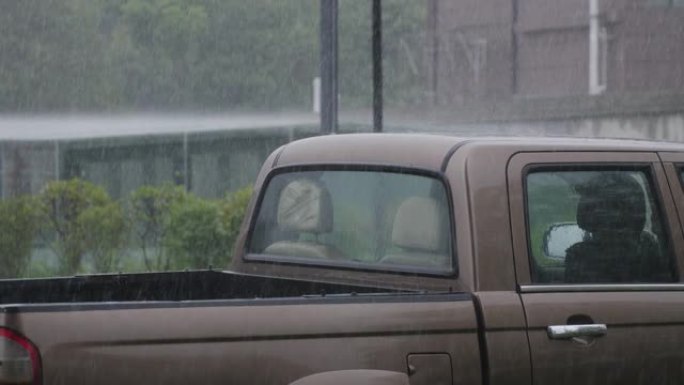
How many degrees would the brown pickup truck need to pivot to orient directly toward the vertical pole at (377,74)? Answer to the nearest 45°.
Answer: approximately 45° to its left

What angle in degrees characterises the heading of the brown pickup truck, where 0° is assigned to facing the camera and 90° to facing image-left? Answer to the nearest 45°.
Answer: approximately 225°

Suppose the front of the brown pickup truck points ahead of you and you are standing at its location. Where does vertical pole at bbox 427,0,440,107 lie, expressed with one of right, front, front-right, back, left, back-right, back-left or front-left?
front-left

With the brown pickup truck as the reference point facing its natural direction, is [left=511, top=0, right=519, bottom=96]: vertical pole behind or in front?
in front

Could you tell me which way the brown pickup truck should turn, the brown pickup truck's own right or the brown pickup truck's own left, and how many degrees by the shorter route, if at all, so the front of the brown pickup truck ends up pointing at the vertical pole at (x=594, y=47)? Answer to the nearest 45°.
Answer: approximately 45° to the brown pickup truck's own left

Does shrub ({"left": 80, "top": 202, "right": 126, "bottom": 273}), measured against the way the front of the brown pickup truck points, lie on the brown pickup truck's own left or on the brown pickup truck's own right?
on the brown pickup truck's own left

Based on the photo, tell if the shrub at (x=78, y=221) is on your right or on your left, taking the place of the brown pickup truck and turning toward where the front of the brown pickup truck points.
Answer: on your left

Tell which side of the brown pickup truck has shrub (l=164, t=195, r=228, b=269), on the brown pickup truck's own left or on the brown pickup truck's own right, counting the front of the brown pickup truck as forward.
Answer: on the brown pickup truck's own left
